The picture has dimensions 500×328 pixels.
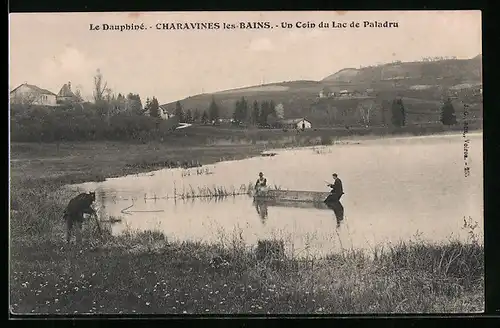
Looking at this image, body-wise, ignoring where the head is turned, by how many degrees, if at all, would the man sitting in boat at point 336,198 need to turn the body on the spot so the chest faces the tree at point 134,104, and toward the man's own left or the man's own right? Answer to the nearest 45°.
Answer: approximately 90° to the man's own right

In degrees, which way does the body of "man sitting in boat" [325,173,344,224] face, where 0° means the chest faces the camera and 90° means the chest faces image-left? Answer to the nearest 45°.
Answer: approximately 90°

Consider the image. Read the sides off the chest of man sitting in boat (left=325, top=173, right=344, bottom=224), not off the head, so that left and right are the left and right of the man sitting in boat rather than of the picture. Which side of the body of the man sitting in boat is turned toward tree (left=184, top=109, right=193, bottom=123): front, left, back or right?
right
